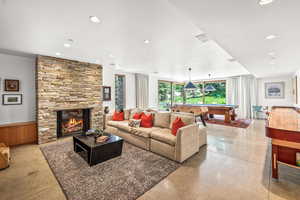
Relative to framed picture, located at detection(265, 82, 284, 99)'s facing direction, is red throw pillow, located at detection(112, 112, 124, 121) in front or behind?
in front

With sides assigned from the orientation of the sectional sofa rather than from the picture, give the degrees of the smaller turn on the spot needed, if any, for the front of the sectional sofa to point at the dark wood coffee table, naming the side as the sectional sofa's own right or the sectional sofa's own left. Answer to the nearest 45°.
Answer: approximately 45° to the sectional sofa's own right

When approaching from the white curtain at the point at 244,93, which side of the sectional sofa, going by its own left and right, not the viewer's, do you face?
back

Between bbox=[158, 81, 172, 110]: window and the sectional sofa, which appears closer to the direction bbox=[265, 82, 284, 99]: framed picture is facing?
the sectional sofa

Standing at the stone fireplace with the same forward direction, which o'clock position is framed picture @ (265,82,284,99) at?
The framed picture is roughly at 11 o'clock from the stone fireplace.

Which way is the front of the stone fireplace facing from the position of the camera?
facing the viewer and to the right of the viewer

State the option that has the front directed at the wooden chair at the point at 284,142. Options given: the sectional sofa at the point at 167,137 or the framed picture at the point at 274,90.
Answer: the framed picture

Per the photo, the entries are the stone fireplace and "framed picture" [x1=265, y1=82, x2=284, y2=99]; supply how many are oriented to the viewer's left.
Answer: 0

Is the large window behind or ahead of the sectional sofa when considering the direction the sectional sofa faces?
behind

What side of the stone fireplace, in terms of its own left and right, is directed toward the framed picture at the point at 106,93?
left
